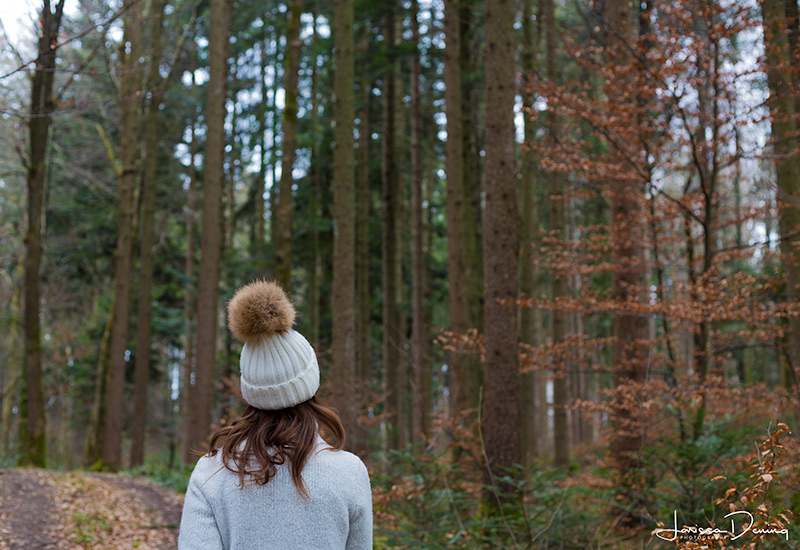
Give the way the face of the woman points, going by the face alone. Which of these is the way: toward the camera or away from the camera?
away from the camera

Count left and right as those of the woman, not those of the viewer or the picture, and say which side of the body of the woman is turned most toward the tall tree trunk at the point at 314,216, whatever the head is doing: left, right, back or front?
front

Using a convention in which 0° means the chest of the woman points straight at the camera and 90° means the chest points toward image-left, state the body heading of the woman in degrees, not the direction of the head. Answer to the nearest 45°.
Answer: approximately 180°

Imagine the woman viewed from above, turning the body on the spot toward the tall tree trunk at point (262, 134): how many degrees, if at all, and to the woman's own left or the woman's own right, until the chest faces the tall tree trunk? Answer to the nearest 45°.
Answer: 0° — they already face it

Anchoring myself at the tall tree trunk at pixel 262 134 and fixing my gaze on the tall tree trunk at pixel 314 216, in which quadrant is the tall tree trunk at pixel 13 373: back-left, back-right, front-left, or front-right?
back-right
